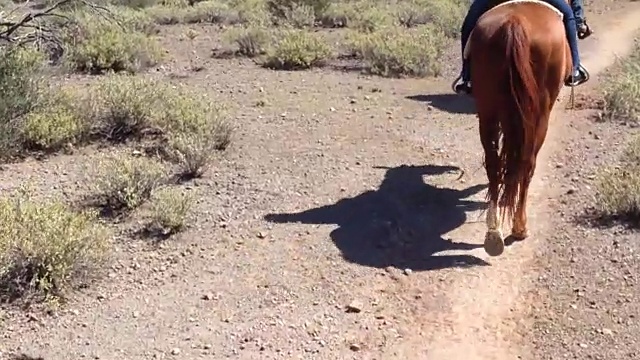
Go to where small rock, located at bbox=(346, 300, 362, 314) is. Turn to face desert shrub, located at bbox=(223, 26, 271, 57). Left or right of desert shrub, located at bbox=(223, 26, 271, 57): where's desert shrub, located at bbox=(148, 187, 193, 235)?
left

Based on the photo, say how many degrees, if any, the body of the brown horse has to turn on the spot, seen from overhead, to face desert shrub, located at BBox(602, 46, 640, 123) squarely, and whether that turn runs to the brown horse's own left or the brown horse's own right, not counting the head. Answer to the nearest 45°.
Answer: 0° — it already faces it

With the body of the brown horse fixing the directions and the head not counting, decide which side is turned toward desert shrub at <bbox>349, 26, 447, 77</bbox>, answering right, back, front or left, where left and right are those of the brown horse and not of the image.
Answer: front

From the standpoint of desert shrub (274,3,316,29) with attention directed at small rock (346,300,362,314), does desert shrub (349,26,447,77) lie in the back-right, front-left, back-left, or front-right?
front-left

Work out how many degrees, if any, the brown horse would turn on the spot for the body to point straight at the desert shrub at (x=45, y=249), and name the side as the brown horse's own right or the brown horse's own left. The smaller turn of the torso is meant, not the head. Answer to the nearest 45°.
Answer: approximately 135° to the brown horse's own left

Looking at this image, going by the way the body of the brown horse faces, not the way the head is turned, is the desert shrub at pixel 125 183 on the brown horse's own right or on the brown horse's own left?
on the brown horse's own left

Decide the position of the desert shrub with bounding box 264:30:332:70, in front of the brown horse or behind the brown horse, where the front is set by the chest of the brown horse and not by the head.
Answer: in front

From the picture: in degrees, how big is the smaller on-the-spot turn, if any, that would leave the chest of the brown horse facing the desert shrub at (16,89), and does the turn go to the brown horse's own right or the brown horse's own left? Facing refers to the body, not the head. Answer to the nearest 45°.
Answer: approximately 90° to the brown horse's own left

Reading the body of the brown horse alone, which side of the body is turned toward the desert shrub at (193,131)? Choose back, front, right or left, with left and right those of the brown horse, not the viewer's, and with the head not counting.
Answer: left

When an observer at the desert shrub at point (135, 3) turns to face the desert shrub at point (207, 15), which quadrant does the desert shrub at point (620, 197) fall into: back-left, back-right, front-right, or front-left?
front-right

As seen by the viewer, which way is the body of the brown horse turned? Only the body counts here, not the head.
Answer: away from the camera

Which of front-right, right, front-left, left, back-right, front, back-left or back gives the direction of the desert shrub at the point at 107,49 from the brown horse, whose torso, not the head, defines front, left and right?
front-left
